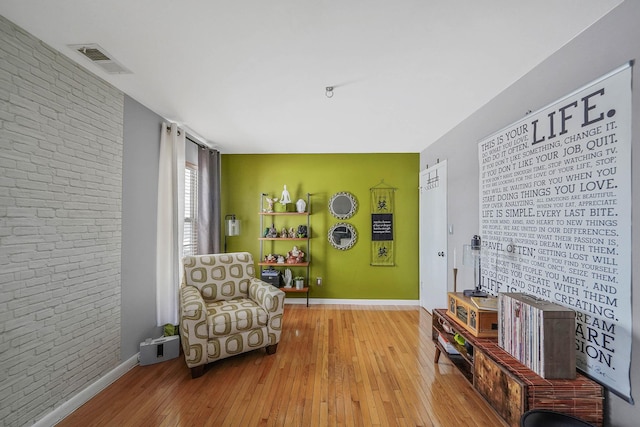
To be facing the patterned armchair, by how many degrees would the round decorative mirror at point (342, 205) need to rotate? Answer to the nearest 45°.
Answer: approximately 45° to its right

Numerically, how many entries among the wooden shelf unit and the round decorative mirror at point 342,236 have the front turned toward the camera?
2

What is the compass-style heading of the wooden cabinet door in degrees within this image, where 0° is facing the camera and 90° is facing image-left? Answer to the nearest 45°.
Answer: approximately 45°

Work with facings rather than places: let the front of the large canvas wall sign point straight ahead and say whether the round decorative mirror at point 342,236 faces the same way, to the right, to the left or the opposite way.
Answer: to the left

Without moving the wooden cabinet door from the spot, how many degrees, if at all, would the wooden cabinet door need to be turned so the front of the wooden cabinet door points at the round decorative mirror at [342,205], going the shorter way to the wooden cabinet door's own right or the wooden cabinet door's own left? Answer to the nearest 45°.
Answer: approximately 90° to the wooden cabinet door's own right

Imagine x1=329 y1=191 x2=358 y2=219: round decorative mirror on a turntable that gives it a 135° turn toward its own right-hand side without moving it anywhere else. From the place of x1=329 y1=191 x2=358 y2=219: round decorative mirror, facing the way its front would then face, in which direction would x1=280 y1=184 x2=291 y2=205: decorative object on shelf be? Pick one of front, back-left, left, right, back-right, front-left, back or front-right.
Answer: front-left

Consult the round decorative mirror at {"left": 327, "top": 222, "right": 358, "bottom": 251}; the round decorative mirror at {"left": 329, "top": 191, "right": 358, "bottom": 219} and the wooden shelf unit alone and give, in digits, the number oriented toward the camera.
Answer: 3
